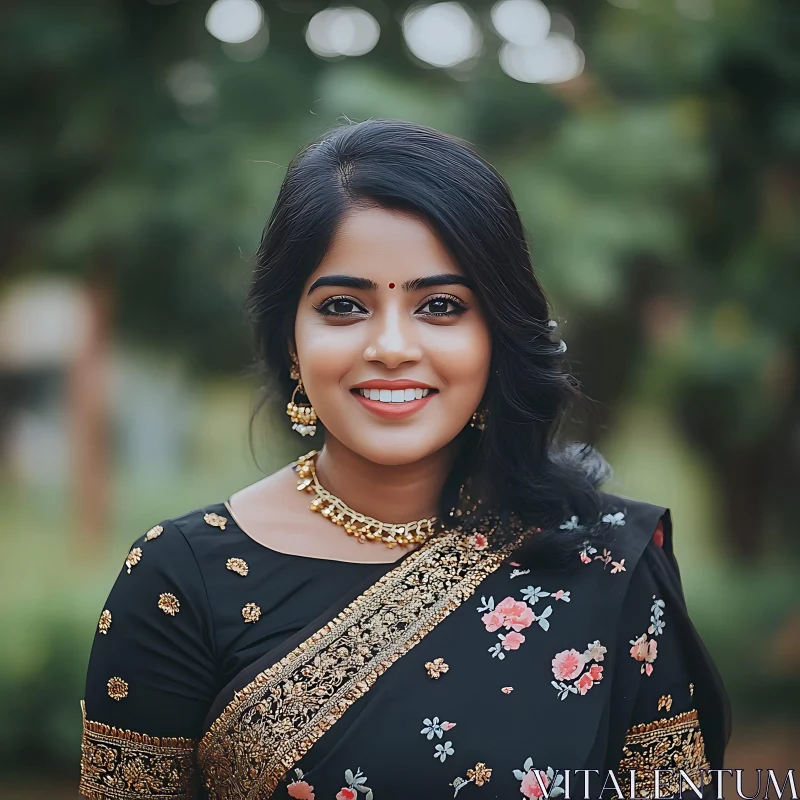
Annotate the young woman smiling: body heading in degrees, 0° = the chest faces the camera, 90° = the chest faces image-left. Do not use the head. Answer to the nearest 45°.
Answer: approximately 0°

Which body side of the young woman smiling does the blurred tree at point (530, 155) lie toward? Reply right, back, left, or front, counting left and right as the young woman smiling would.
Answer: back
